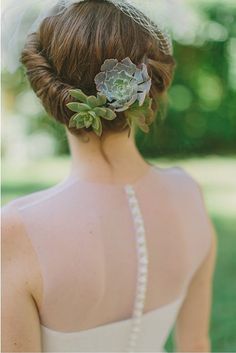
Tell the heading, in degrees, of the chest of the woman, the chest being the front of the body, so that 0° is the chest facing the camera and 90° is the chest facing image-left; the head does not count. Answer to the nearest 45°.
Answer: approximately 135°

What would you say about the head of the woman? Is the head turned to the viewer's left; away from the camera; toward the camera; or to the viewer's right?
away from the camera
